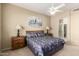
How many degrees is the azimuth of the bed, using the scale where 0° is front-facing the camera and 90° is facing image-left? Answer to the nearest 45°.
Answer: approximately 315°
